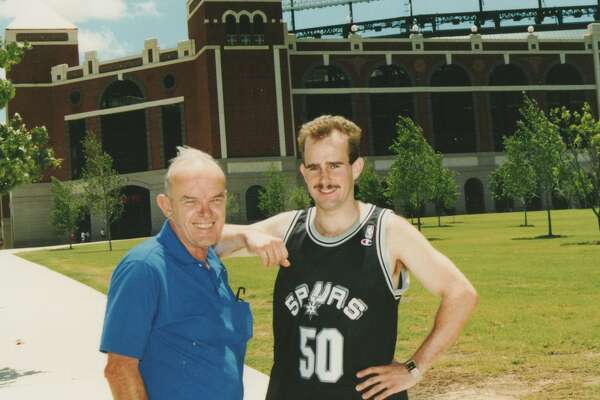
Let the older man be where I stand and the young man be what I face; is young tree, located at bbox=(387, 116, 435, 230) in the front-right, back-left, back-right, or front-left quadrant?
front-left

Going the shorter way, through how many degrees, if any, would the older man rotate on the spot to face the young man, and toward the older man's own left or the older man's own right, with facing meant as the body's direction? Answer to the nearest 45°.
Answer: approximately 45° to the older man's own left

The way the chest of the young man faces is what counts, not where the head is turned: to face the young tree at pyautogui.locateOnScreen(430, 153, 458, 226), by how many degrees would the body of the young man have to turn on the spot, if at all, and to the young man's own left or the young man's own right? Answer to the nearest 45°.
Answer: approximately 180°

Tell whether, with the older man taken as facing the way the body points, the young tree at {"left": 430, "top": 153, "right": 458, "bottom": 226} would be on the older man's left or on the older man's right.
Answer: on the older man's left

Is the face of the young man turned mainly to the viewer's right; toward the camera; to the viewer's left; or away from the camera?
toward the camera

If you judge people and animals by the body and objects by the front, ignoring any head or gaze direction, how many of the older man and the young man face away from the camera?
0

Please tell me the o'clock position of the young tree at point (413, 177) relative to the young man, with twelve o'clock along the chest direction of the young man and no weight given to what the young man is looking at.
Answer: The young tree is roughly at 6 o'clock from the young man.

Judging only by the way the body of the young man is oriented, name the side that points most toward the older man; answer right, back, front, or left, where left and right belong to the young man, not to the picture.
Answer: right

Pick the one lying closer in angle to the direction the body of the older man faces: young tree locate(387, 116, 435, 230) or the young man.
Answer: the young man

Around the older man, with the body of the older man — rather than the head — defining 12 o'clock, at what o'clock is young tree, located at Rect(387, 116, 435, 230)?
The young tree is roughly at 8 o'clock from the older man.

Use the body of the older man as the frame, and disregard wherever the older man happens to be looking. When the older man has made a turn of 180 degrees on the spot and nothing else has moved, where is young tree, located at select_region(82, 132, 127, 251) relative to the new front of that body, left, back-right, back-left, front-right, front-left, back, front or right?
front-right

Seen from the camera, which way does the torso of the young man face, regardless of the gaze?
toward the camera

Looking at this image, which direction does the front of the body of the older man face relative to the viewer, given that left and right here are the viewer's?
facing the viewer and to the right of the viewer

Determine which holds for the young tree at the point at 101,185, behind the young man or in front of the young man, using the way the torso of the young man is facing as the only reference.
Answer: behind

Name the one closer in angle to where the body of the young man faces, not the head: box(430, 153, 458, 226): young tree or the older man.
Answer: the older man
